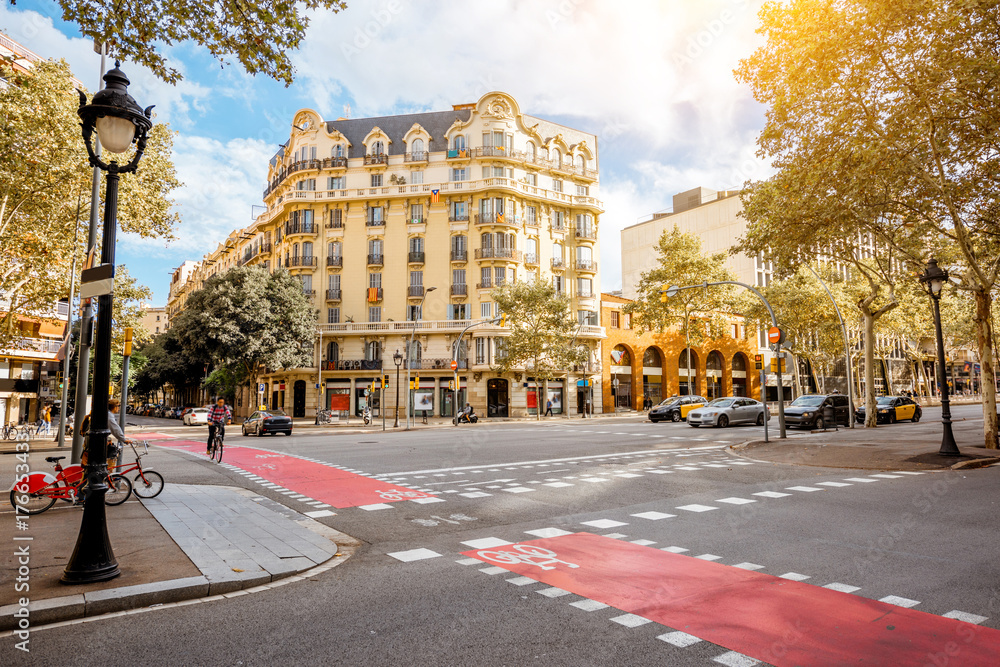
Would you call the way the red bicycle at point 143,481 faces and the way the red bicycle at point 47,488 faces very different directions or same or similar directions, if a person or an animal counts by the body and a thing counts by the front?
same or similar directions

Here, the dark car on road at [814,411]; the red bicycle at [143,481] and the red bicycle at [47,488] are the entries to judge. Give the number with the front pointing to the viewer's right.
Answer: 2

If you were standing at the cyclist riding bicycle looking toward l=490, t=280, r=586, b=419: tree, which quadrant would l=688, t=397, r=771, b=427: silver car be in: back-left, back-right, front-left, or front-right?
front-right

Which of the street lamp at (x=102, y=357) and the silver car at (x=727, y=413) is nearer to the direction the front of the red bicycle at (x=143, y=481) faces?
the silver car

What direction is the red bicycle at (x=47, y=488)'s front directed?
to the viewer's right

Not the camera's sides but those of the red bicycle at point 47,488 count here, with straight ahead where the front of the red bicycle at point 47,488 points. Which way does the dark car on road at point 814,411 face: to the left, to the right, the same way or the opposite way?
the opposite way

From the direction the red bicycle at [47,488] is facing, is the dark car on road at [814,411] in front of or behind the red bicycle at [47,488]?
in front

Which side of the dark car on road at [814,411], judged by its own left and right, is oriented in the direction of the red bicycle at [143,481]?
front

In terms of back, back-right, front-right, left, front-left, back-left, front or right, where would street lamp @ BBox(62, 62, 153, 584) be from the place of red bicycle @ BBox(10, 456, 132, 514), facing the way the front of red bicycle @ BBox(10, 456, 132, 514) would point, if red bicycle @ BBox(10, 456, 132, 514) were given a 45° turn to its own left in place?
back-right

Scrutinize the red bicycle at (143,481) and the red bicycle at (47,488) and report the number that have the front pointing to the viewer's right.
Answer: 2

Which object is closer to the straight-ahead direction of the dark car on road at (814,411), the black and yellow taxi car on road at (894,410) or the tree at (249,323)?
the tree

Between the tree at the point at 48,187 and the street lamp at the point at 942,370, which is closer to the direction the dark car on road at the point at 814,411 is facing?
the tree

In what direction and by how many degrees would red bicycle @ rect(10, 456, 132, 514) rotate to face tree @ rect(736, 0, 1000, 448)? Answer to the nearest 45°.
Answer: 0° — it already faces it

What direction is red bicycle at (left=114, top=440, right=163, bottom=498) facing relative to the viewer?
to the viewer's right
